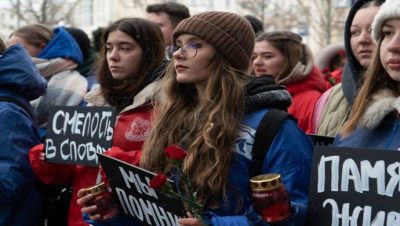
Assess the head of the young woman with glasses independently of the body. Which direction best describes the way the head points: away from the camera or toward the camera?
toward the camera

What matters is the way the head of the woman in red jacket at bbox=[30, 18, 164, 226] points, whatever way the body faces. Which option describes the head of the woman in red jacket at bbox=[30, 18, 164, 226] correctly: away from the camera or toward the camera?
toward the camera

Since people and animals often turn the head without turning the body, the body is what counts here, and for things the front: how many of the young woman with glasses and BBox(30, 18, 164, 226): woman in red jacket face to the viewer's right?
0

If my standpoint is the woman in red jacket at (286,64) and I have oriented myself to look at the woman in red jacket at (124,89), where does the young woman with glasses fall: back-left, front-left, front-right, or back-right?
front-left

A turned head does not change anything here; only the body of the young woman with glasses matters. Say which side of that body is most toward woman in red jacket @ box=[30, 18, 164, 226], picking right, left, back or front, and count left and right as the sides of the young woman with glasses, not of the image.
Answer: right

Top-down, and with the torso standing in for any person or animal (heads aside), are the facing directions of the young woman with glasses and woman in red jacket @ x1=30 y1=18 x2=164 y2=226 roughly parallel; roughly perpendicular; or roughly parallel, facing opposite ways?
roughly parallel

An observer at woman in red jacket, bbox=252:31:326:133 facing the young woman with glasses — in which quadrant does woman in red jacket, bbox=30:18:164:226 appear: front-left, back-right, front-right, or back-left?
front-right

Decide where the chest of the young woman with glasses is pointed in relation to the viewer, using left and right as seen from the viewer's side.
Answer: facing the viewer and to the left of the viewer

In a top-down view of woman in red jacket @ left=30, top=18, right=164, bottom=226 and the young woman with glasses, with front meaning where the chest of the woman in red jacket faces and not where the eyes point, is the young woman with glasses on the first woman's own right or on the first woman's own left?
on the first woman's own left
